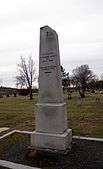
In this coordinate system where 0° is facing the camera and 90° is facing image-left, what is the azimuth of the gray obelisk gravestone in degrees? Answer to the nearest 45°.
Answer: approximately 0°
